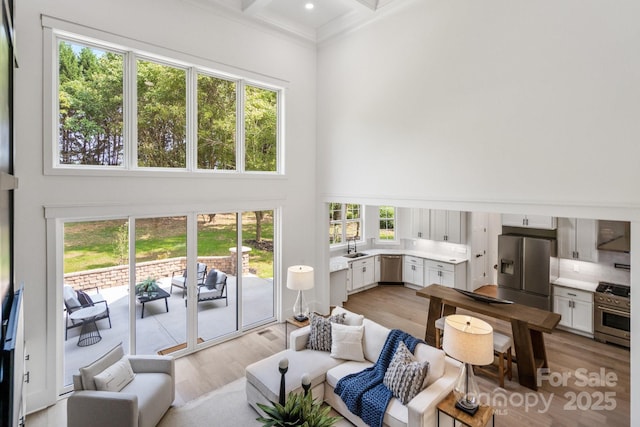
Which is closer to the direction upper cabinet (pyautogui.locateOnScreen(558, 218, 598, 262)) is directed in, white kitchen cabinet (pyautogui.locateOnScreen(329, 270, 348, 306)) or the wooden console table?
the wooden console table

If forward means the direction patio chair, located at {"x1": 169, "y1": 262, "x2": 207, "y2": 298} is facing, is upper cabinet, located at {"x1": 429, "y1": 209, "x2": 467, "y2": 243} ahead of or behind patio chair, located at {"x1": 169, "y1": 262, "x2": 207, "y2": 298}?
behind

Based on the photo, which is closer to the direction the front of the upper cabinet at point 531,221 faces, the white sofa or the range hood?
the white sofa

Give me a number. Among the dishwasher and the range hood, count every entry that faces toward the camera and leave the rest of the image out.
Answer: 2

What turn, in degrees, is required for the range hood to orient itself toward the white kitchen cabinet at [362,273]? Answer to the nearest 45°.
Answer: approximately 90° to its right

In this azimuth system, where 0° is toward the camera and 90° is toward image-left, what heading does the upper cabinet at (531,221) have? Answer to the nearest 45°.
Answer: approximately 0°

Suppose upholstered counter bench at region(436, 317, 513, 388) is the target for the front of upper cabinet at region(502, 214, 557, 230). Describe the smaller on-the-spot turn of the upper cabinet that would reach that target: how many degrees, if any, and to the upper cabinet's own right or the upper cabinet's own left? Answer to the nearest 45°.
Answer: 0° — it already faces it

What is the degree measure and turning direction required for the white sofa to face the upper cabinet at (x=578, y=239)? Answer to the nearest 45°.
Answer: approximately 180°

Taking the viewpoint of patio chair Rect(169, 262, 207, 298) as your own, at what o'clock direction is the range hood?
The range hood is roughly at 8 o'clock from the patio chair.

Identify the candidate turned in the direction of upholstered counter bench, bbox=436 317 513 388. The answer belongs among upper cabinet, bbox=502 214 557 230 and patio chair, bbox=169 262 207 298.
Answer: the upper cabinet
